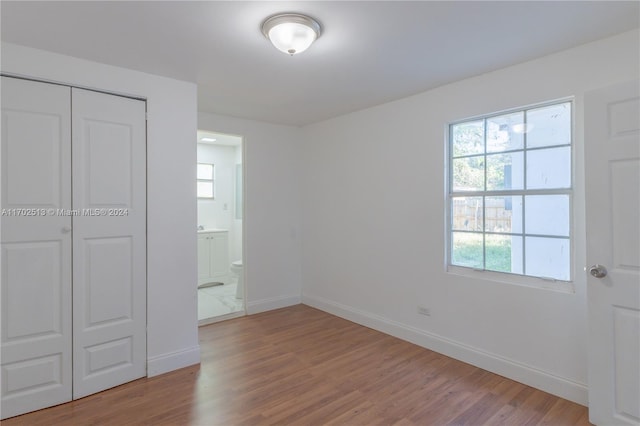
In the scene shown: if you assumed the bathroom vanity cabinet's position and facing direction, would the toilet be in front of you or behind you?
in front

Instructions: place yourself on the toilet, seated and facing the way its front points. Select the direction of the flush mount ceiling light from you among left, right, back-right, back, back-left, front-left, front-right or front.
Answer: left

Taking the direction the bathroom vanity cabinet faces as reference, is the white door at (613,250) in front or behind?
in front

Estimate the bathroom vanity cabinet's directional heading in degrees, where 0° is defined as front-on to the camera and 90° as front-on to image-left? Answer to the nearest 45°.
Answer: approximately 0°

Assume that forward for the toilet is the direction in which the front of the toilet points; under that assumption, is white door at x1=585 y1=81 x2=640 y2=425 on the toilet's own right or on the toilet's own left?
on the toilet's own left

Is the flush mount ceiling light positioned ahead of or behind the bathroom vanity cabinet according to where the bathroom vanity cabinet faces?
ahead

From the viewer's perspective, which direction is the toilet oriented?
to the viewer's left

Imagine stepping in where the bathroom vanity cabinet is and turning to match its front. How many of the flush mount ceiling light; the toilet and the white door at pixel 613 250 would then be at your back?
0
